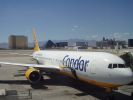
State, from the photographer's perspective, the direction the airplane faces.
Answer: facing the viewer and to the right of the viewer
